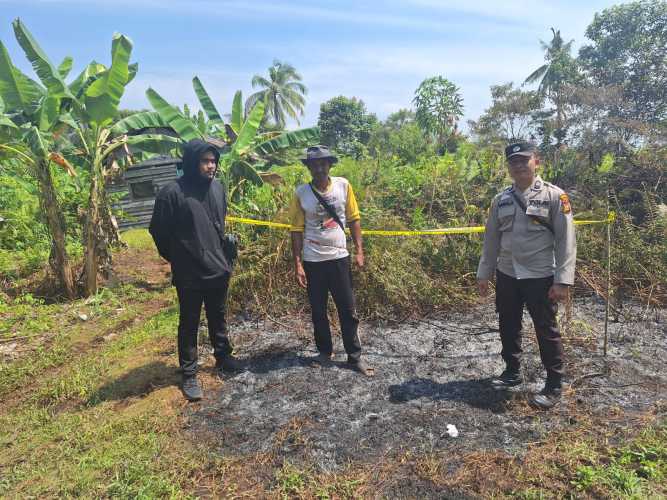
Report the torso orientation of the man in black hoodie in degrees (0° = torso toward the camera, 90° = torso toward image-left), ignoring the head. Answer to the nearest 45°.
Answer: approximately 315°

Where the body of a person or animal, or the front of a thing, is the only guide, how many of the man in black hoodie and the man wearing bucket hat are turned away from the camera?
0

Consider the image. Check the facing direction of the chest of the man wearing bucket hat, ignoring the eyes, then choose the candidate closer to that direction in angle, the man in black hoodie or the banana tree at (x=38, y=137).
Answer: the man in black hoodie

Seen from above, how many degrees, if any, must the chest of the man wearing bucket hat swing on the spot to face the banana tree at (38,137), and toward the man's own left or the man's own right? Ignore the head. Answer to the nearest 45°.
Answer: approximately 135° to the man's own right

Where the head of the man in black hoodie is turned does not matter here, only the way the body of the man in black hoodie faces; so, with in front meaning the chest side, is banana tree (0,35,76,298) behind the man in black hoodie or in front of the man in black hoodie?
behind

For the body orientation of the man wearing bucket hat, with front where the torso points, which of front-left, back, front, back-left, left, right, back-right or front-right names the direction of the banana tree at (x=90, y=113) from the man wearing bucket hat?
back-right

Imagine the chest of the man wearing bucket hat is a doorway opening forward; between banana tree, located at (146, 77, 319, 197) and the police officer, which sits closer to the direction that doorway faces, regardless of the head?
the police officer

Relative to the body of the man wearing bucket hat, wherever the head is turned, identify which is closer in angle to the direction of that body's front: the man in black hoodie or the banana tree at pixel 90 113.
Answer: the man in black hoodie

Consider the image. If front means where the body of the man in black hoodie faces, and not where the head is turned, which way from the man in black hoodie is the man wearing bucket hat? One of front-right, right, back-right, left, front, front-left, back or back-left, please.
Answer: front-left

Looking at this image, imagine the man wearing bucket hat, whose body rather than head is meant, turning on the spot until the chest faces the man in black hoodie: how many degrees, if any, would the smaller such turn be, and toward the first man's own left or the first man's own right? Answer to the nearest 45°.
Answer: approximately 90° to the first man's own right

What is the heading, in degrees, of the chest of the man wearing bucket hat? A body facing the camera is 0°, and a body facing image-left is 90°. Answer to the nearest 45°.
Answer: approximately 0°

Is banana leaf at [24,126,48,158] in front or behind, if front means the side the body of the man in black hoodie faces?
behind
